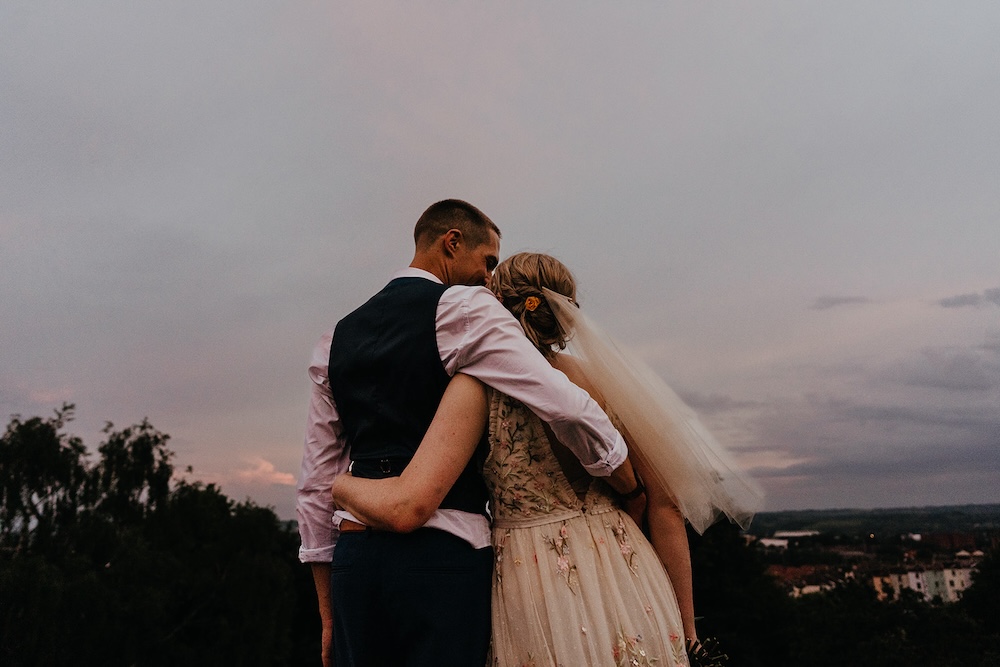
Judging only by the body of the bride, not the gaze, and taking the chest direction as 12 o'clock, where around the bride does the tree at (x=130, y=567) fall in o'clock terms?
The tree is roughly at 11 o'clock from the bride.

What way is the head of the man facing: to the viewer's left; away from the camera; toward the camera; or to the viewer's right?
to the viewer's right

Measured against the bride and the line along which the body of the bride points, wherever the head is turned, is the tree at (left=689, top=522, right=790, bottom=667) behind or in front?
in front

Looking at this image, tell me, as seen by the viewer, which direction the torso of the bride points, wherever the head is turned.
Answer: away from the camera
